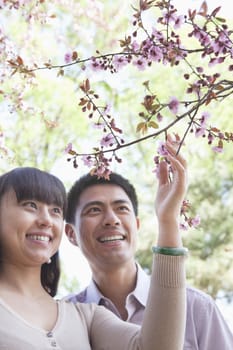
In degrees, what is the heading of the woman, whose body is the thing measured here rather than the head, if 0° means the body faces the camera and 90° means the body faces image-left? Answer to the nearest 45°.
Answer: approximately 315°

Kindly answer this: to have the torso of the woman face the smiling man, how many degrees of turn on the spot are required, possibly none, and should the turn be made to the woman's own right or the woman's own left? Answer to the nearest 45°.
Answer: approximately 90° to the woman's own left

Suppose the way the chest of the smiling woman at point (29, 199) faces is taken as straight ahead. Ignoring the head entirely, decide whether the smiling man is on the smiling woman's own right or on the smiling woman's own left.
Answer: on the smiling woman's own left

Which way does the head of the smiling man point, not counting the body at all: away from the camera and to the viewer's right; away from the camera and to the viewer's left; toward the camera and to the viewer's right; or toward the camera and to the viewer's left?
toward the camera and to the viewer's right
